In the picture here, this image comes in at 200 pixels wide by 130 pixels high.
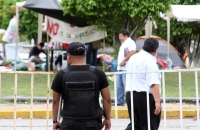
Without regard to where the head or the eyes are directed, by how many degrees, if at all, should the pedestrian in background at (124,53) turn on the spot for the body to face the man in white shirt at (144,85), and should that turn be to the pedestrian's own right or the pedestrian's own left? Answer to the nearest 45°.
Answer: approximately 45° to the pedestrian's own left

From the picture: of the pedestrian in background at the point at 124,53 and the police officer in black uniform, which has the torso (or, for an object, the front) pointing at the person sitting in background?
the police officer in black uniform

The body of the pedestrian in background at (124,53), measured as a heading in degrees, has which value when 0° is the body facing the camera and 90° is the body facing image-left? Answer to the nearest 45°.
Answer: approximately 45°

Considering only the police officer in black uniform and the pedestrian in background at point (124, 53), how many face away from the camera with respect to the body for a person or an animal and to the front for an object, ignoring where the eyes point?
1

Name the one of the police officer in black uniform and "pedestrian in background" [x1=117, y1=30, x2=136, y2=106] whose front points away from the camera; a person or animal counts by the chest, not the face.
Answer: the police officer in black uniform

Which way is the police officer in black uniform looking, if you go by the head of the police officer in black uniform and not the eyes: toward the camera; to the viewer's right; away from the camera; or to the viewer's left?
away from the camera

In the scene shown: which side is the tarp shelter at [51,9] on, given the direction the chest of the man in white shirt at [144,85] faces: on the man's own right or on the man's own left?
on the man's own left

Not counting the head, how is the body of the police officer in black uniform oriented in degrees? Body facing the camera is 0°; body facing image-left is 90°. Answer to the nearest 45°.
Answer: approximately 180°

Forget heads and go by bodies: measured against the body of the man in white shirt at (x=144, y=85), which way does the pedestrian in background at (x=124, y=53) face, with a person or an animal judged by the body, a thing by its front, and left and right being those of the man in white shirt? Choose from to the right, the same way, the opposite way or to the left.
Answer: the opposite way

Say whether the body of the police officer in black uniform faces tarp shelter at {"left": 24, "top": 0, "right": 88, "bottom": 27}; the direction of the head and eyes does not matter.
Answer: yes

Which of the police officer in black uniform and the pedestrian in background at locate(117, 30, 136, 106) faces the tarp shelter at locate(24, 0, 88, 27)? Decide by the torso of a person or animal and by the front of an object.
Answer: the police officer in black uniform

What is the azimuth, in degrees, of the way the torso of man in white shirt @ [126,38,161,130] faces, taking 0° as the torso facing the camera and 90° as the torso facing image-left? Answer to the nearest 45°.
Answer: approximately 225°

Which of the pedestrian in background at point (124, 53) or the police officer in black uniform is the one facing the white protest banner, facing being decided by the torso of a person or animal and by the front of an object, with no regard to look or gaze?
the police officer in black uniform
